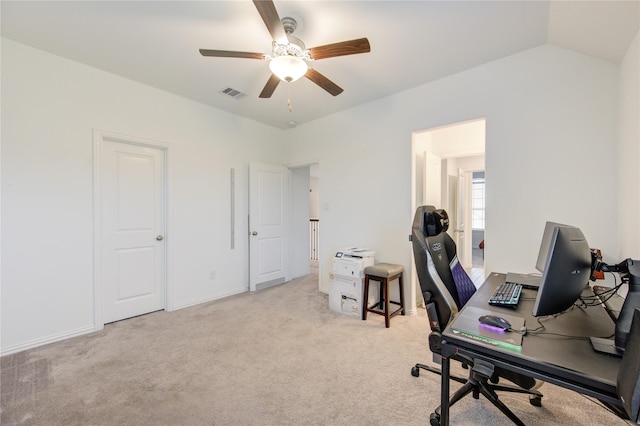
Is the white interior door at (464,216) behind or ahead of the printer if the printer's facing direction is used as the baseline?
behind

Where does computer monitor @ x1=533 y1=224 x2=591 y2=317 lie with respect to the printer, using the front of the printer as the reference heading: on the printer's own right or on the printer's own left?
on the printer's own left

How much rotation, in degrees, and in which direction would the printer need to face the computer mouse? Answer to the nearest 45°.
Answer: approximately 45° to its left

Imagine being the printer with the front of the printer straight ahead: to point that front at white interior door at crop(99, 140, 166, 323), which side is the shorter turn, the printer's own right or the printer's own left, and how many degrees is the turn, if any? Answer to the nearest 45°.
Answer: approximately 45° to the printer's own right

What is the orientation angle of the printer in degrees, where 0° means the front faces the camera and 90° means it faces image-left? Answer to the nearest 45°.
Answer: approximately 45°

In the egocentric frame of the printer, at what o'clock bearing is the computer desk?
The computer desk is roughly at 10 o'clock from the printer.

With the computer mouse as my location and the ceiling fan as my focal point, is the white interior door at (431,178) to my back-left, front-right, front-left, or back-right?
front-right

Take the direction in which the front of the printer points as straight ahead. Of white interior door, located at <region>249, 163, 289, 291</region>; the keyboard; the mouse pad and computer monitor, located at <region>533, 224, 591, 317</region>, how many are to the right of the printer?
1

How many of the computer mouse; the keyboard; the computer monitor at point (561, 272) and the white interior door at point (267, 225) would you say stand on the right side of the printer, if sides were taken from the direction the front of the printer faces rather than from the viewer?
1

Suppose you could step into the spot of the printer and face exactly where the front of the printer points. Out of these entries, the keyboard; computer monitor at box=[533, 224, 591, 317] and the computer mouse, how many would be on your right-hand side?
0

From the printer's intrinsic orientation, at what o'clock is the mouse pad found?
The mouse pad is roughly at 10 o'clock from the printer.

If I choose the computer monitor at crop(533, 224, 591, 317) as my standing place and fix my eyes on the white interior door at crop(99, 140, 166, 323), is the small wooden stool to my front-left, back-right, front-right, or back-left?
front-right

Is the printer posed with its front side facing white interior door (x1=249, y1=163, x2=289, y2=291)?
no

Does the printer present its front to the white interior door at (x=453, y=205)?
no
